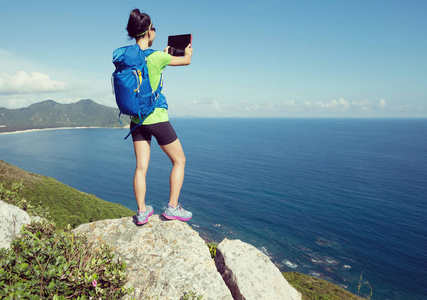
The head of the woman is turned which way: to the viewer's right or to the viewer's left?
to the viewer's right

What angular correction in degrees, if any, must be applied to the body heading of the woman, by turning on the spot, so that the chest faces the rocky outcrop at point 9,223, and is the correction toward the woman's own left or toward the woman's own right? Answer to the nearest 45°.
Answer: approximately 135° to the woman's own left

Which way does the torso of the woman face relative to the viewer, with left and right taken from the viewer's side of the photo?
facing away from the viewer and to the right of the viewer
